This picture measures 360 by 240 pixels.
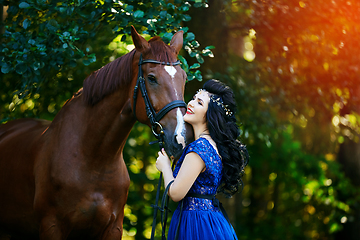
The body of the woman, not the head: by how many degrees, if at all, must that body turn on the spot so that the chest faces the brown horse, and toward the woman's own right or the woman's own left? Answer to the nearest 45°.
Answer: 0° — they already face it

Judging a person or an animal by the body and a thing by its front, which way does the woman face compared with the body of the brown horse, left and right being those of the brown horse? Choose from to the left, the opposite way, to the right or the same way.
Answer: the opposite way

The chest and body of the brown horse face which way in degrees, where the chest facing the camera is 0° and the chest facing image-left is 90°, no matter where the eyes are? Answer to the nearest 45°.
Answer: approximately 315°

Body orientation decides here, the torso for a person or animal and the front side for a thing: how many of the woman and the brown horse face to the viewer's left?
1

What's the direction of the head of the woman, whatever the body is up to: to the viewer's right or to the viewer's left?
to the viewer's left

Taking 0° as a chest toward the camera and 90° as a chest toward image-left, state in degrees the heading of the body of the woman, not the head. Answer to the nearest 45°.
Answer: approximately 90°

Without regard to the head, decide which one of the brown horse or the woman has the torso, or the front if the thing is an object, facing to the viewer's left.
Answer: the woman

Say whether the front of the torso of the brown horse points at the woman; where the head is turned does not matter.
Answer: yes
